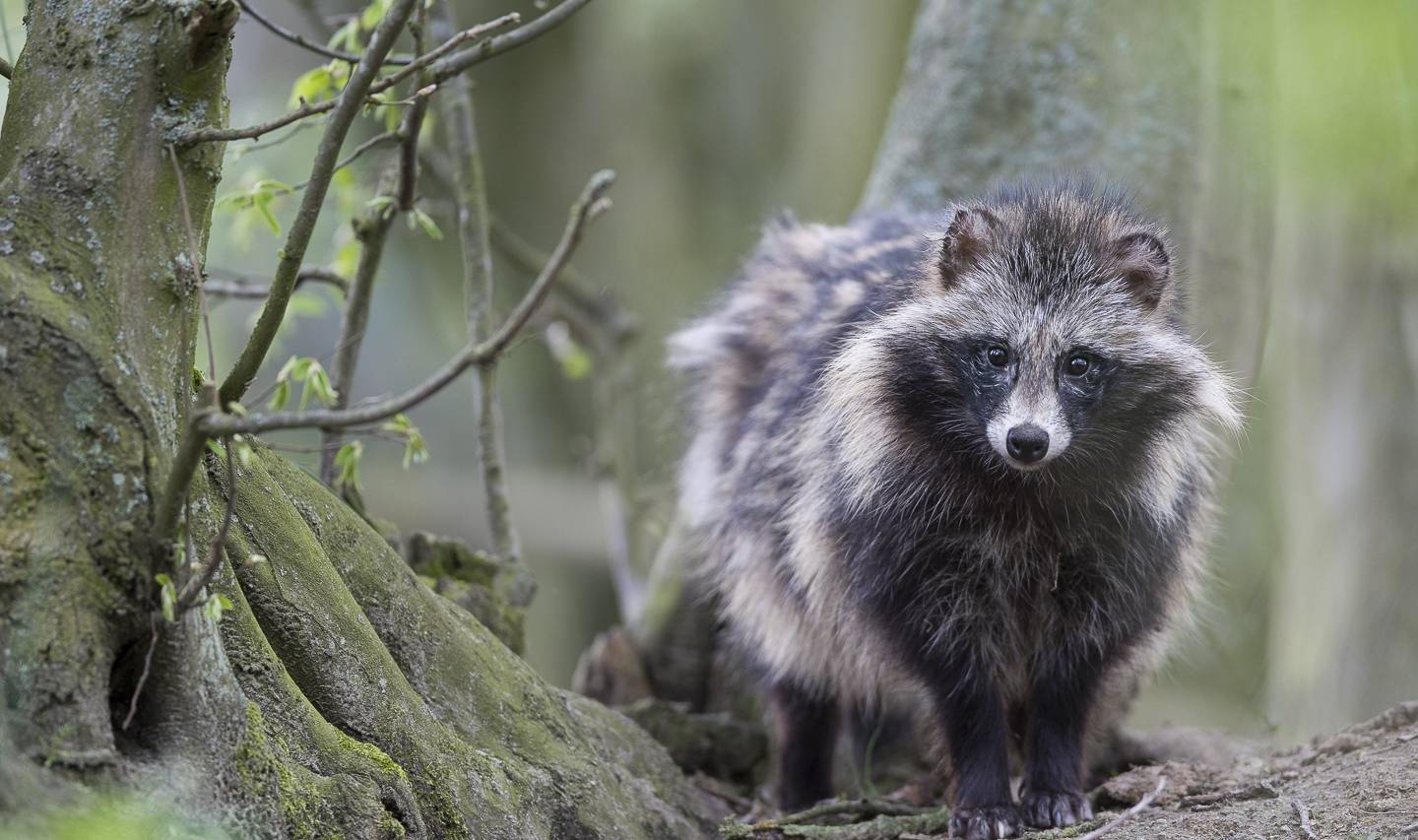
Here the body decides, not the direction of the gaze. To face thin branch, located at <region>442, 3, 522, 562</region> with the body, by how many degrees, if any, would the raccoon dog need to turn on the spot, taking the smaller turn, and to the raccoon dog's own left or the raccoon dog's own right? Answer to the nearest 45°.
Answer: approximately 135° to the raccoon dog's own right

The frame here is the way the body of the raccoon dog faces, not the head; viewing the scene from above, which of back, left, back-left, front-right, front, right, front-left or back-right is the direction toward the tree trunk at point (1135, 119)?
back-left

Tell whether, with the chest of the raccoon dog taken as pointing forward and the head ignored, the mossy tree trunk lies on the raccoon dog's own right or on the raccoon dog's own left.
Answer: on the raccoon dog's own right

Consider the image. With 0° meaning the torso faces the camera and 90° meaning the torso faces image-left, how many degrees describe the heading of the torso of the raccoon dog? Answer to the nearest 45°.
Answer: approximately 315°

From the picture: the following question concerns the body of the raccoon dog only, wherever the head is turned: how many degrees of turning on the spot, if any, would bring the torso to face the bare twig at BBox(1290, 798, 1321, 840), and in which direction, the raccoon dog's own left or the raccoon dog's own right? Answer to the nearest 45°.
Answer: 0° — it already faces it

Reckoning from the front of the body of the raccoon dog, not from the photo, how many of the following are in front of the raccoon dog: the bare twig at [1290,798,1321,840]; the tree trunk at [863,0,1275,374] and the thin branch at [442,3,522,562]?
1

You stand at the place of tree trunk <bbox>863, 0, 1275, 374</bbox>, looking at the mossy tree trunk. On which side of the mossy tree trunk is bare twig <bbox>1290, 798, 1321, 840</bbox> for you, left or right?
left
